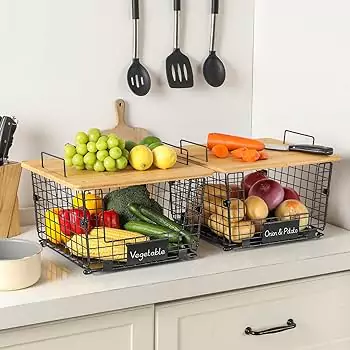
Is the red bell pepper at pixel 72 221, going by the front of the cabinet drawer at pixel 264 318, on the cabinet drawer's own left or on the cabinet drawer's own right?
on the cabinet drawer's own right

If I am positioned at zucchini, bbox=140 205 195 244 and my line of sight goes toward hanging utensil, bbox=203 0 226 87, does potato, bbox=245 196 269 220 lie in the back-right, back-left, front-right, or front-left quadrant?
front-right

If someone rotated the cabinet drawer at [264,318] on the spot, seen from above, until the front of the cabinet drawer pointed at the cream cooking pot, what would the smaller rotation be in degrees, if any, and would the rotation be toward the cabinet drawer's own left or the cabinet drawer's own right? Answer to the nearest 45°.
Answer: approximately 90° to the cabinet drawer's own right

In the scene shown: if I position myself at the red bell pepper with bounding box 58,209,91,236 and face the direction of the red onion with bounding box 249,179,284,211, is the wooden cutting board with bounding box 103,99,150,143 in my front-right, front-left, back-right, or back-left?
front-left
